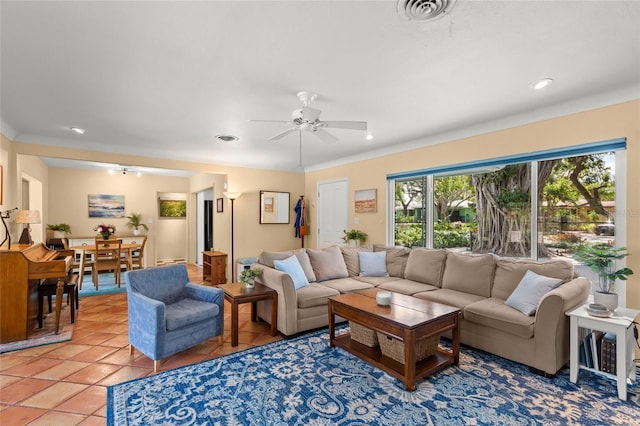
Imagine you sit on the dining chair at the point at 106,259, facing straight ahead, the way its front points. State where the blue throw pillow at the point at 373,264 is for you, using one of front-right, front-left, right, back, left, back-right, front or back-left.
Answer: back-right

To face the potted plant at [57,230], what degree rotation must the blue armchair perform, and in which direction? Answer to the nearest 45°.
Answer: approximately 180°

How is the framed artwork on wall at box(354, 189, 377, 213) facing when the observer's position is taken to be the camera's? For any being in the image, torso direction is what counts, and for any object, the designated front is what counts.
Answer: facing the viewer and to the left of the viewer

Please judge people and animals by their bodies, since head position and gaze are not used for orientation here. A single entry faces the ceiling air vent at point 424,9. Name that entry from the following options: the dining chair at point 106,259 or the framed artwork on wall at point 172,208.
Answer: the framed artwork on wall

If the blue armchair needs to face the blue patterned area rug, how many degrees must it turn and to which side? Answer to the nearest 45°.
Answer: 0° — it already faces it

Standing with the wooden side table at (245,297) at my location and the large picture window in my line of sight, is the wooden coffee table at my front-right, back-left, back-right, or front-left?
front-right

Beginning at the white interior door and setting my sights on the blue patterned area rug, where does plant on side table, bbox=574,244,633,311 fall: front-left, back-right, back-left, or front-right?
front-left

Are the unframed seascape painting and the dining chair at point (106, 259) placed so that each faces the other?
yes

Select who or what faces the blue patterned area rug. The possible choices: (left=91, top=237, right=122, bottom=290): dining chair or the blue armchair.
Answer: the blue armchair

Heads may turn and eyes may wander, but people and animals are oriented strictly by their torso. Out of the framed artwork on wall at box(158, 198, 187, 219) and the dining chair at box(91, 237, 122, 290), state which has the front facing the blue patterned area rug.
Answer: the framed artwork on wall

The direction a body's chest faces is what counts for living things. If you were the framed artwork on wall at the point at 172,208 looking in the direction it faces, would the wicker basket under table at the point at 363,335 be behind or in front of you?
in front

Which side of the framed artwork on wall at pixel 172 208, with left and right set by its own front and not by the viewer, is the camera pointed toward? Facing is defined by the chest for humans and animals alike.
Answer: front

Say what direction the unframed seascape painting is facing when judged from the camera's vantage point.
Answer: facing the viewer

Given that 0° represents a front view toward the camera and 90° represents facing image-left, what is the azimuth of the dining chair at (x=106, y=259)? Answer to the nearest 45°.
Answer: approximately 180°

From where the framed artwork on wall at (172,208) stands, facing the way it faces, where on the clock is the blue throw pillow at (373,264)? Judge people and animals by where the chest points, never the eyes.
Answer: The blue throw pillow is roughly at 11 o'clock from the framed artwork on wall.

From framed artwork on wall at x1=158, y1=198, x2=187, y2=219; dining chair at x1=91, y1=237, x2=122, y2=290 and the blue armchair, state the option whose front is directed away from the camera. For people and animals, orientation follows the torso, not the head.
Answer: the dining chair

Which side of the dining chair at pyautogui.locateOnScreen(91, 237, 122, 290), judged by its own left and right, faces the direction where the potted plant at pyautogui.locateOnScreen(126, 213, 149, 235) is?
front

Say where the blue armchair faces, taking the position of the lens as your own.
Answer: facing the viewer and to the right of the viewer

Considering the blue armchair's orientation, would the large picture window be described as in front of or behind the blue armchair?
in front
